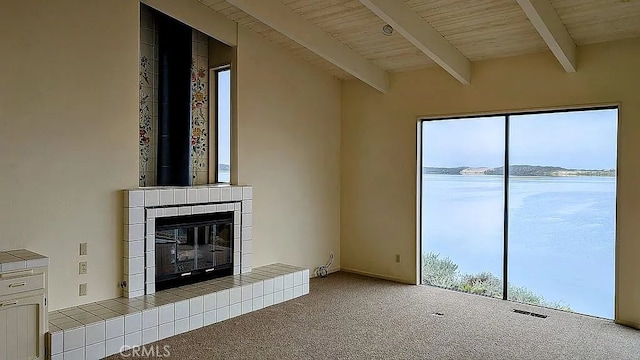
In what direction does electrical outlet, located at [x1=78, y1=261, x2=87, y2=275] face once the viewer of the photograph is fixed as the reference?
facing the viewer and to the right of the viewer

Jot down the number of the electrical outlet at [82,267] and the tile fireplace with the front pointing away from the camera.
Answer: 0
